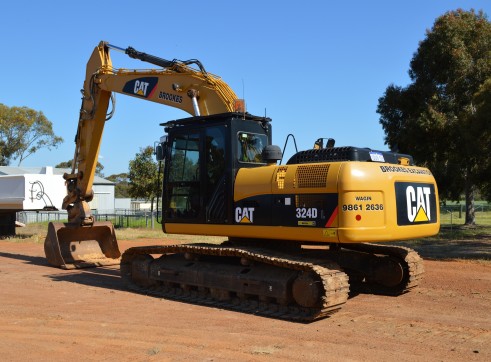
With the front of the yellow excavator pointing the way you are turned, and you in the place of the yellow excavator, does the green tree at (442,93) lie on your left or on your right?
on your right

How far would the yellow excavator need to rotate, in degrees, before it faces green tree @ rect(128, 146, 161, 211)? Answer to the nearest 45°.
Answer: approximately 45° to its right

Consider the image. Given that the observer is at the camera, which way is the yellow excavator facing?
facing away from the viewer and to the left of the viewer
